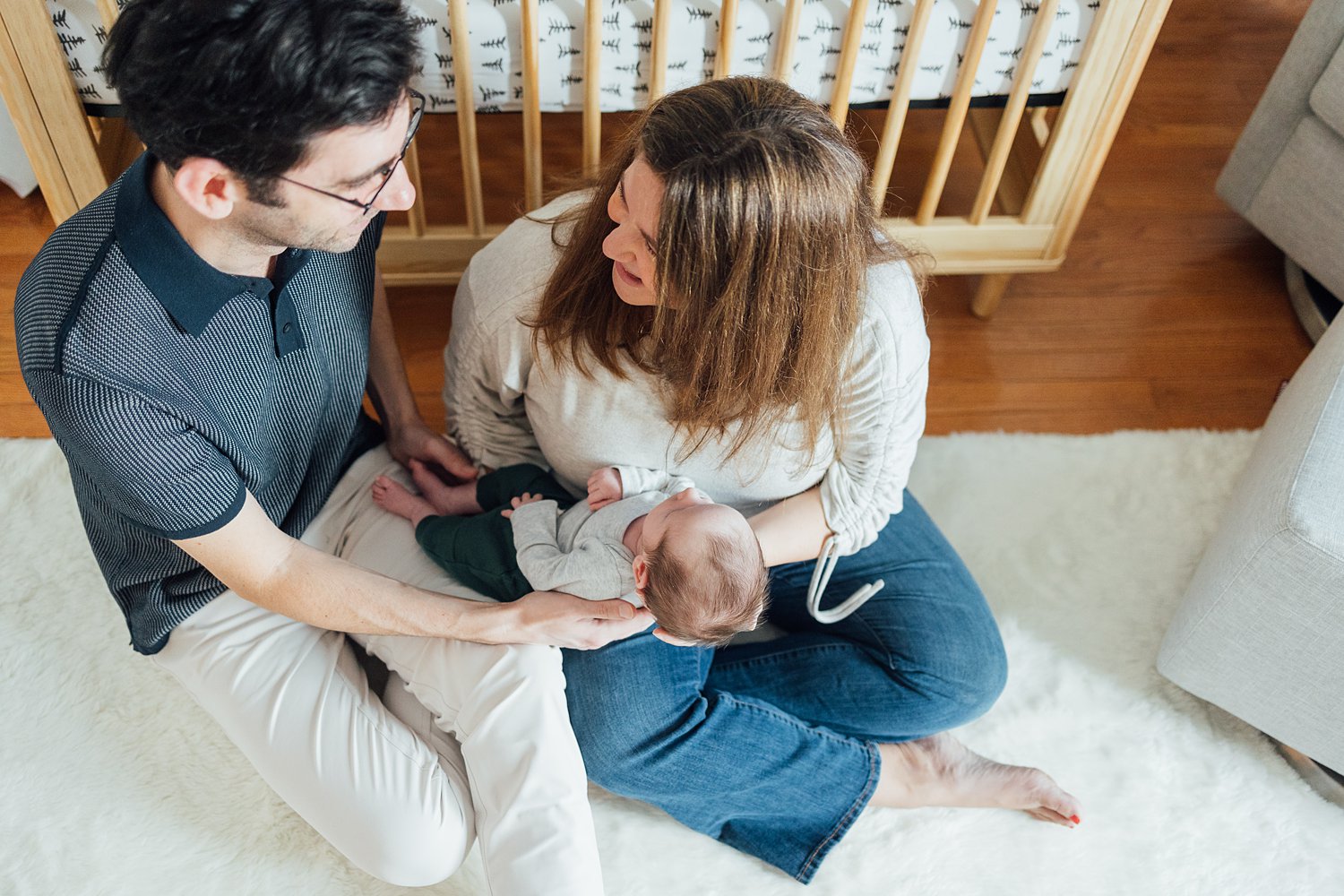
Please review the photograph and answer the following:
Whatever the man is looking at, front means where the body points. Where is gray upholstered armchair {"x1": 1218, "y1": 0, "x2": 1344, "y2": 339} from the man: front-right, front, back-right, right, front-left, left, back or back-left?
front-left

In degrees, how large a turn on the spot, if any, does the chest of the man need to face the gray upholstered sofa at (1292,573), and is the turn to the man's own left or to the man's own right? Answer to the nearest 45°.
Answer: approximately 45° to the man's own left

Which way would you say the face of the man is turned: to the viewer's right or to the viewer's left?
to the viewer's right

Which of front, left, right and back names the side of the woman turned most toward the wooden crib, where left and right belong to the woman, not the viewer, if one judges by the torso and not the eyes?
back

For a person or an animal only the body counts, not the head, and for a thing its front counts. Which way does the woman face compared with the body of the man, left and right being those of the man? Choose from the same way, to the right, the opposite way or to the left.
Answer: to the right

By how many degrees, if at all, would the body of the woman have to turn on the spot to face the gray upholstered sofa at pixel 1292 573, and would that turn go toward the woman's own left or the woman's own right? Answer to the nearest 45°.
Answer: approximately 90° to the woman's own left

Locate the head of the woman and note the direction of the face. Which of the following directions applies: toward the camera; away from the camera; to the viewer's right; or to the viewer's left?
to the viewer's left

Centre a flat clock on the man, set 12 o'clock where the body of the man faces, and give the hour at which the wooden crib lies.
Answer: The wooden crib is roughly at 10 o'clock from the man.
